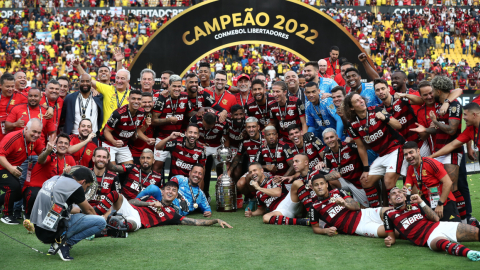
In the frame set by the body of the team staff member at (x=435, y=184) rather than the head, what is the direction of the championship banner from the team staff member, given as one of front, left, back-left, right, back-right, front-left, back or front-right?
right

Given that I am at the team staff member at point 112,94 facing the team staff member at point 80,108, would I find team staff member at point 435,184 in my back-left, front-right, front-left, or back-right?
back-left

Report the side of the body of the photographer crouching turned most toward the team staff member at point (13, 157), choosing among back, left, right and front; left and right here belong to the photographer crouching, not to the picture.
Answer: left

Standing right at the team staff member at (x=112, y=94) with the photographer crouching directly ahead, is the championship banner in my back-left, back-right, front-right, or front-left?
back-left
